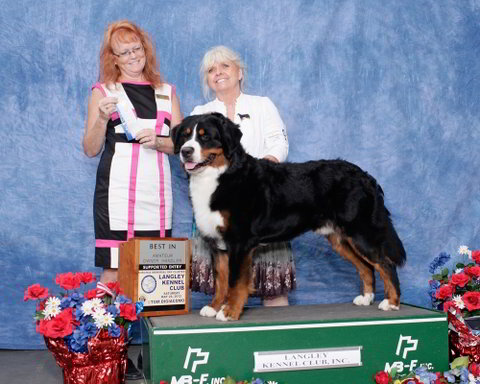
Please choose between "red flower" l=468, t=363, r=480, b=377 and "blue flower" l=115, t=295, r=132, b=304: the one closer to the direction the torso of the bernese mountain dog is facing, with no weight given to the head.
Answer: the blue flower

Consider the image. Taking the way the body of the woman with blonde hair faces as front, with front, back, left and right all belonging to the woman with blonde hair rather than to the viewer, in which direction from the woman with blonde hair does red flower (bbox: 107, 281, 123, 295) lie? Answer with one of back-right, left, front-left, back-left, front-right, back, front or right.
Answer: front-right

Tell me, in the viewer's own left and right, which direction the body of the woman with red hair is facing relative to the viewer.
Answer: facing the viewer

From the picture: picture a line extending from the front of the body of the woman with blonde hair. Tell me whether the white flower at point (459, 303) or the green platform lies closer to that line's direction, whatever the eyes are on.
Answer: the green platform

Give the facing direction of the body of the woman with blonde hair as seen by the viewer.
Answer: toward the camera

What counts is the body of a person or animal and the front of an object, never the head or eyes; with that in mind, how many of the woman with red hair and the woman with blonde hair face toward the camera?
2

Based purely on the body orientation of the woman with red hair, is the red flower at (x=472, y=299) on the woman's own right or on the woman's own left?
on the woman's own left

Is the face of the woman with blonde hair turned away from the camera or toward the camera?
toward the camera

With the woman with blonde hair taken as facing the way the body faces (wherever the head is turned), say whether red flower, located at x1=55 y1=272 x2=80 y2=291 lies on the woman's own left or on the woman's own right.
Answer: on the woman's own right

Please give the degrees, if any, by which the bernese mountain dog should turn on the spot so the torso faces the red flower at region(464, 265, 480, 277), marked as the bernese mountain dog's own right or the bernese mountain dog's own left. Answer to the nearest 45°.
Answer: approximately 135° to the bernese mountain dog's own left

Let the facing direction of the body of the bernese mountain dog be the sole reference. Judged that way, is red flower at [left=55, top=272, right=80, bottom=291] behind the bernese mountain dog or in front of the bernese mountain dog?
in front

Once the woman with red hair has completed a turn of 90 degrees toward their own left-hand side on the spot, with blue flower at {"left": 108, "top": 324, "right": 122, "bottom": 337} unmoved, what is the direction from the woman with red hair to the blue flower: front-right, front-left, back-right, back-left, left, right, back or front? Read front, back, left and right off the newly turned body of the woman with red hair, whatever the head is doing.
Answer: right

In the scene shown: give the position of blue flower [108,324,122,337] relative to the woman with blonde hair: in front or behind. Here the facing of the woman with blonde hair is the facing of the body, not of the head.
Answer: in front
